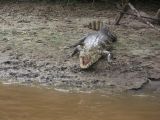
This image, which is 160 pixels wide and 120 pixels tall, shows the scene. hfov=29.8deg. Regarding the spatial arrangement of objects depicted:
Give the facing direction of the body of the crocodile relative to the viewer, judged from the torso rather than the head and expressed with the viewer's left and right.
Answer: facing the viewer and to the left of the viewer
